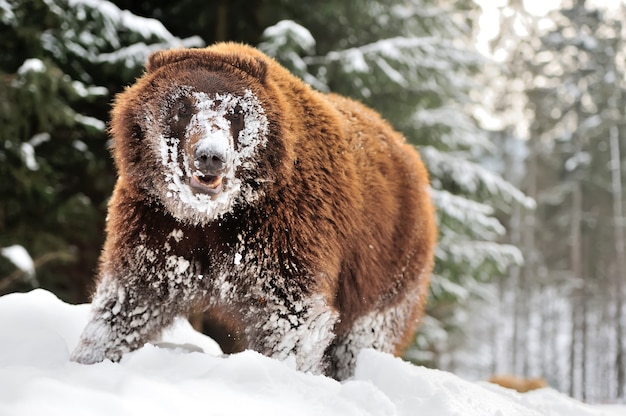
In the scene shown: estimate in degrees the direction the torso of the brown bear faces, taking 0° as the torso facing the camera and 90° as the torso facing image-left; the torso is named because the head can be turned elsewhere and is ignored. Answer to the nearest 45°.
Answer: approximately 45°

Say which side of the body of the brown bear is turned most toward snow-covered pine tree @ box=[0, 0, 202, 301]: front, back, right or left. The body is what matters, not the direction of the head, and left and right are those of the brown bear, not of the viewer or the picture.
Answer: right

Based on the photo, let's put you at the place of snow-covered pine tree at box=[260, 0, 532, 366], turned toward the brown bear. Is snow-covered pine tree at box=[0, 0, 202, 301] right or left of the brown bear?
right

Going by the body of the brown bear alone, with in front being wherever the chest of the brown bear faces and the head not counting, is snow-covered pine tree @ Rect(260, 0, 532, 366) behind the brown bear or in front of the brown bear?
behind
